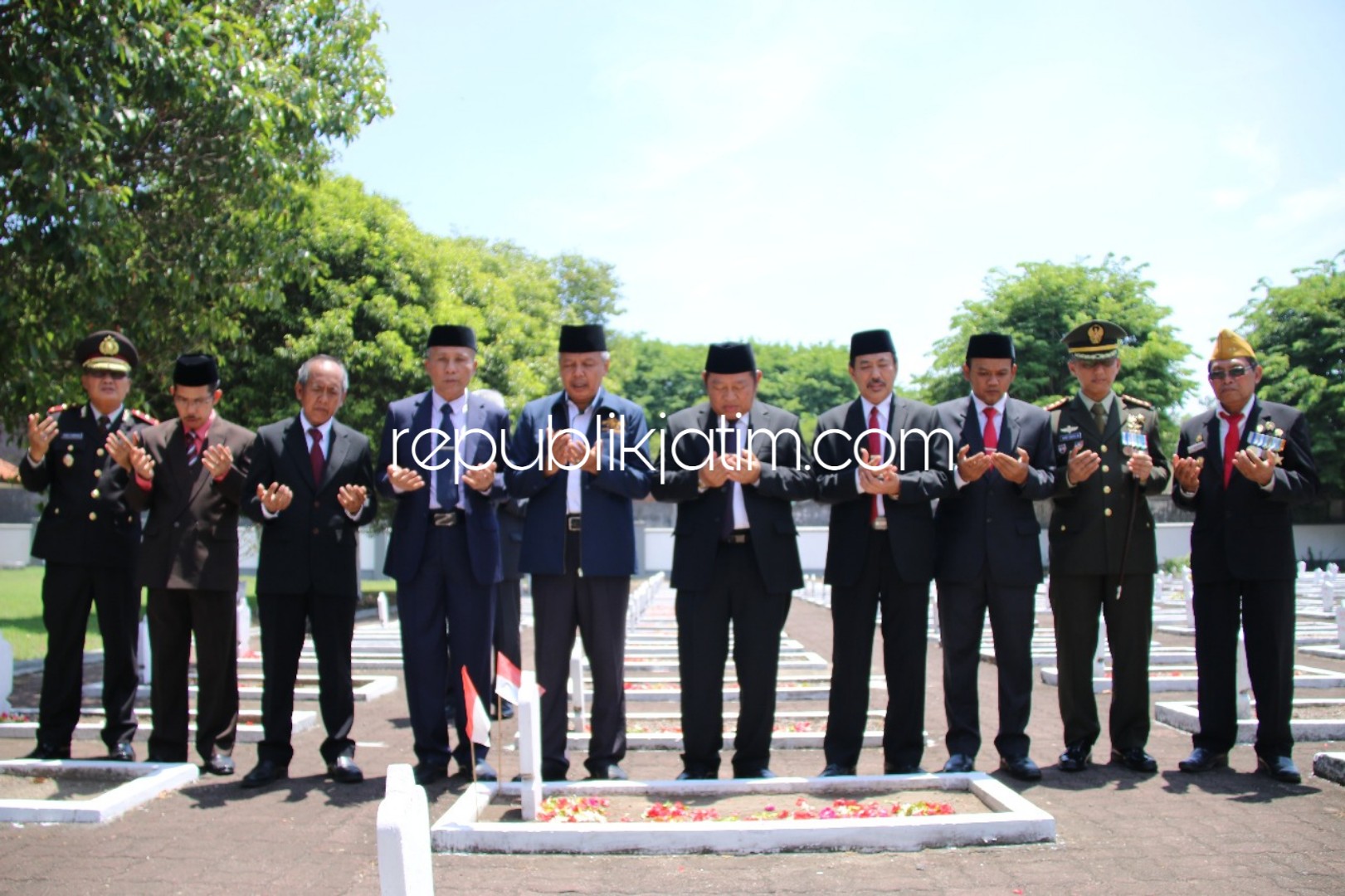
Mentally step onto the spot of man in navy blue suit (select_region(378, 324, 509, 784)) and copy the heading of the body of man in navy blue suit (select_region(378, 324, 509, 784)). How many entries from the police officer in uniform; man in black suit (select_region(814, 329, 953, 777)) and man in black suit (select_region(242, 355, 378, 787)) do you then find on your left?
1

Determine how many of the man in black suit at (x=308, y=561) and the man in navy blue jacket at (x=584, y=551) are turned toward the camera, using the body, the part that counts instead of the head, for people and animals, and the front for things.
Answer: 2

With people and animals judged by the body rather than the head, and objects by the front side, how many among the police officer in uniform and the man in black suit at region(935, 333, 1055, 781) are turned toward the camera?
2

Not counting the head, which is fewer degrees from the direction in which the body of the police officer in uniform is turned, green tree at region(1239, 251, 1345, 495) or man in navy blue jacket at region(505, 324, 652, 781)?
the man in navy blue jacket

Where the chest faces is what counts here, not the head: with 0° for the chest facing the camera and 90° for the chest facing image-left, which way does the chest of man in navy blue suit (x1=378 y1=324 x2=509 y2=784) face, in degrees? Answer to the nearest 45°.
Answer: approximately 0°

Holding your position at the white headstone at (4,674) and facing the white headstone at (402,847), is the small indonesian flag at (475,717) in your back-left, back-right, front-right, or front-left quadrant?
front-left

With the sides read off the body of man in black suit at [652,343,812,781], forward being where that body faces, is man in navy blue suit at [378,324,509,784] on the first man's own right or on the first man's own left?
on the first man's own right

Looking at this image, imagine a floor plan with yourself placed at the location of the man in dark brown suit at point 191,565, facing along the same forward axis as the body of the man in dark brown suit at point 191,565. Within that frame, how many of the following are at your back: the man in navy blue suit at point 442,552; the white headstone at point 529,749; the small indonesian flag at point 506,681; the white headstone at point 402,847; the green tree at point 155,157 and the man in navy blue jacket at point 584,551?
1

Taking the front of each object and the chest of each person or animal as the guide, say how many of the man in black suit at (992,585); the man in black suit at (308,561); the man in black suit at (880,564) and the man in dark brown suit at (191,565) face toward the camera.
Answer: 4

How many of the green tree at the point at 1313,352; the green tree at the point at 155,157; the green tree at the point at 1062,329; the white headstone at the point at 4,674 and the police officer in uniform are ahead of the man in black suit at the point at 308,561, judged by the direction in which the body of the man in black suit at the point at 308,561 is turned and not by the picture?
0

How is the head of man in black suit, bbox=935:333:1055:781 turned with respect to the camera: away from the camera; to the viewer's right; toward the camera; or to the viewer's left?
toward the camera

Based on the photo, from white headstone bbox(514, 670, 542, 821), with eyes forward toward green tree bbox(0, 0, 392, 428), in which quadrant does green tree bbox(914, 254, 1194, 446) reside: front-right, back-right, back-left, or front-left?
front-right

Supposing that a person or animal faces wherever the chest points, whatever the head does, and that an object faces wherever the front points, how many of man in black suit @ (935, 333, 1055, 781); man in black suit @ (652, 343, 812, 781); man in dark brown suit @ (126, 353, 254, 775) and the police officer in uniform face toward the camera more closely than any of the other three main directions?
4

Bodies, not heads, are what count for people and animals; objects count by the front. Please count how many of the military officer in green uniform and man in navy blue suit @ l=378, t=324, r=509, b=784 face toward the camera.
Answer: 2

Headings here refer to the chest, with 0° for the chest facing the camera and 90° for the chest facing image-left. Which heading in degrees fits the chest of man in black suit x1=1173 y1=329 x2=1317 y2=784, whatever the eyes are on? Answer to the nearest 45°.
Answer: approximately 45°

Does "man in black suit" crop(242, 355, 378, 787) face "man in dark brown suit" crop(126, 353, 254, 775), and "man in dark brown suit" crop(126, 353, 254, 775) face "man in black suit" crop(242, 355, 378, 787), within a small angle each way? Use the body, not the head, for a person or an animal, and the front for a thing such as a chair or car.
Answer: no

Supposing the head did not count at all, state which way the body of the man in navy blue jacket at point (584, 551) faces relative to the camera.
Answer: toward the camera

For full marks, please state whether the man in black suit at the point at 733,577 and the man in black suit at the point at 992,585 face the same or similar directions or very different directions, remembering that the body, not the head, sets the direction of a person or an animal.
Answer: same or similar directions

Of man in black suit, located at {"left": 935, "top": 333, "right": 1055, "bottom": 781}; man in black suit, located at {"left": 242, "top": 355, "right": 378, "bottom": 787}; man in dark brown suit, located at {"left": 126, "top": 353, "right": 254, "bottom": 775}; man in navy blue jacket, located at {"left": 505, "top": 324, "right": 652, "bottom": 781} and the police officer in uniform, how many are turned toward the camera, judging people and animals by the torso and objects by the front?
5

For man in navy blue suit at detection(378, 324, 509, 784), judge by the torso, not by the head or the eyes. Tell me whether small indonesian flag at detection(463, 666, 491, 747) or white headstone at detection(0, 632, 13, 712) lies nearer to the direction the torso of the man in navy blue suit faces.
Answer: the small indonesian flag

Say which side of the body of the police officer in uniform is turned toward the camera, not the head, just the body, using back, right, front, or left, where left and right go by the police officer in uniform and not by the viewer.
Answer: front
